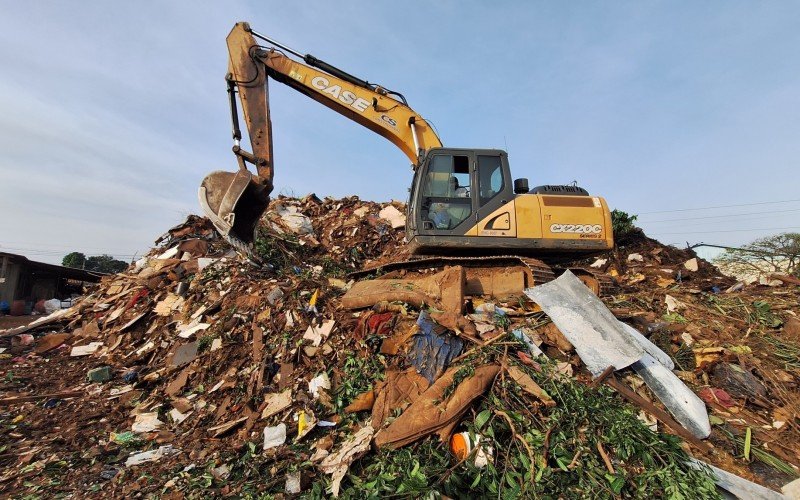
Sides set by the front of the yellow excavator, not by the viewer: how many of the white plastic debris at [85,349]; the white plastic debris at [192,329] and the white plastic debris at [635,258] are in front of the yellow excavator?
2

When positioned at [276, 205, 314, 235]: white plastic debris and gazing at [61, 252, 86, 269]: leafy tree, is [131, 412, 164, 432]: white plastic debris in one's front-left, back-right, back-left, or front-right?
back-left

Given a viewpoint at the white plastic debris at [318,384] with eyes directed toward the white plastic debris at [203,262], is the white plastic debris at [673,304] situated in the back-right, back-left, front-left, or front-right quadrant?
back-right

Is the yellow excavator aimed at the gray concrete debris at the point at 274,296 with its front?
yes

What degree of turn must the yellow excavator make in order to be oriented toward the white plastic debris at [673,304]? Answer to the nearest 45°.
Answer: approximately 180°

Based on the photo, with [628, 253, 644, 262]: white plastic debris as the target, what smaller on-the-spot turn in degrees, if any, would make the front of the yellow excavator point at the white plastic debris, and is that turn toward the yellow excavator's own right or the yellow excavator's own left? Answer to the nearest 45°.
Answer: approximately 135° to the yellow excavator's own right

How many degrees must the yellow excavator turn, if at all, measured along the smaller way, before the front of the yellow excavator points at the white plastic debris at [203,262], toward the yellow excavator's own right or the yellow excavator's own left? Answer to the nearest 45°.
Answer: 0° — it already faces it

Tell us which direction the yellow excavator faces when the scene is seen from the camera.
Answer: facing to the left of the viewer

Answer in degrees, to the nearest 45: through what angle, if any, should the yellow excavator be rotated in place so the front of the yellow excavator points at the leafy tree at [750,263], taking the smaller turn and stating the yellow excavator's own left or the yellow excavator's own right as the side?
approximately 135° to the yellow excavator's own right
